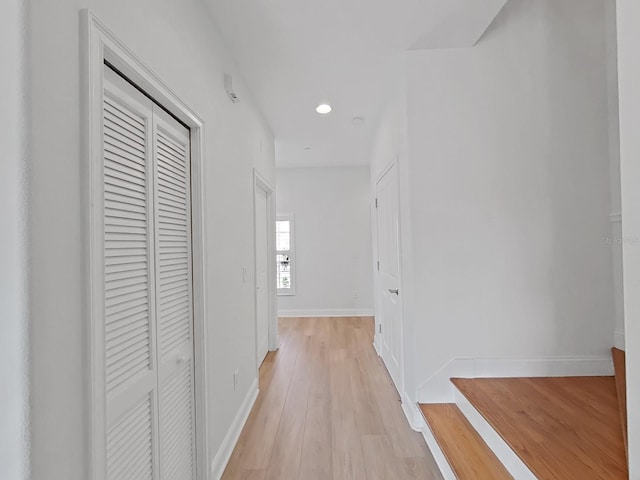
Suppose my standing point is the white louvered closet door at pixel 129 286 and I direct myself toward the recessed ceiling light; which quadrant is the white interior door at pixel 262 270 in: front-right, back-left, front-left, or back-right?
front-left

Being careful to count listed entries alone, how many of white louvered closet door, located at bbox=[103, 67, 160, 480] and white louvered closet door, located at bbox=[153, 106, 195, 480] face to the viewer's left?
0

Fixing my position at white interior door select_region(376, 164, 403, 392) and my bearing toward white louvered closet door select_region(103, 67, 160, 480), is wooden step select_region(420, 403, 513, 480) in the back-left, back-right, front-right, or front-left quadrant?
front-left

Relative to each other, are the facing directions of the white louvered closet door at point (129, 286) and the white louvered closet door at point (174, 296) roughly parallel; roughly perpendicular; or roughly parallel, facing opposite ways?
roughly parallel

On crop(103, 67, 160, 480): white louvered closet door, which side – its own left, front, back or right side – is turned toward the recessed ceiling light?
left

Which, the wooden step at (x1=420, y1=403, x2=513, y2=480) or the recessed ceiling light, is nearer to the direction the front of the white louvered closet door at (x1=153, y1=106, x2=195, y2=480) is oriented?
the wooden step

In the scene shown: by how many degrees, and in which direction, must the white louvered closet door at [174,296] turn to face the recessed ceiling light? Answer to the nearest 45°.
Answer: approximately 90° to its left

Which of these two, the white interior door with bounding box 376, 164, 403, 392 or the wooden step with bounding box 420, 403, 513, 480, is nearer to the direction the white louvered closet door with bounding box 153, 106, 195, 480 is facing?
the wooden step

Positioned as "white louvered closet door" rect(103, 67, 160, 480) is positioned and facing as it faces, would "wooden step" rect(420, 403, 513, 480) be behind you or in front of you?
in front

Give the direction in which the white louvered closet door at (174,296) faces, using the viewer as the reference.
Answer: facing the viewer and to the right of the viewer

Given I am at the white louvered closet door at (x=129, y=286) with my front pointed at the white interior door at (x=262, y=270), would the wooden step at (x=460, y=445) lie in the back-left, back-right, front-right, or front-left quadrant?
front-right
